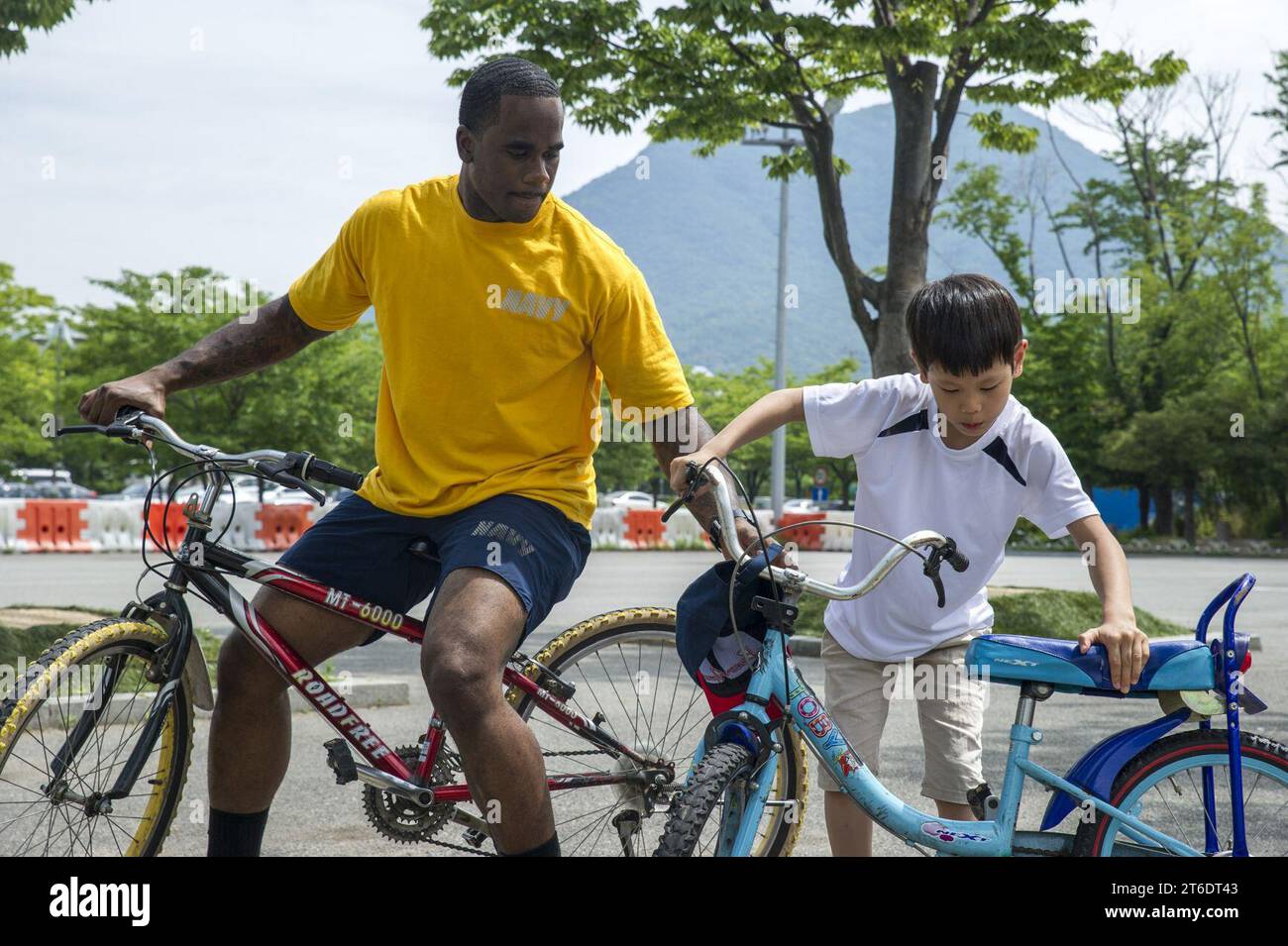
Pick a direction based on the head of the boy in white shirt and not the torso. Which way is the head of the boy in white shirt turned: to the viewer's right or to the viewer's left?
to the viewer's left

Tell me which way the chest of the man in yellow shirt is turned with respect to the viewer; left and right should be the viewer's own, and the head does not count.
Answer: facing the viewer

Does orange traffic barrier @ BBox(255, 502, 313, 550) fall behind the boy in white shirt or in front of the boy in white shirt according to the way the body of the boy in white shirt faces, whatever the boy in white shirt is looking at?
behind

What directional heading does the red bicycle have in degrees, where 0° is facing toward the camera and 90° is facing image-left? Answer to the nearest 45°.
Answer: approximately 90°

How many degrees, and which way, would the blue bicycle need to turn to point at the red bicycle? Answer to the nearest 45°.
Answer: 0° — it already faces it

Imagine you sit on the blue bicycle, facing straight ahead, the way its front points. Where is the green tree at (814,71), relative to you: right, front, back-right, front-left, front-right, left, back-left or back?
right

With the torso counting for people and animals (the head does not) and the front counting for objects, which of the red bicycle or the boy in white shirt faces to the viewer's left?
the red bicycle

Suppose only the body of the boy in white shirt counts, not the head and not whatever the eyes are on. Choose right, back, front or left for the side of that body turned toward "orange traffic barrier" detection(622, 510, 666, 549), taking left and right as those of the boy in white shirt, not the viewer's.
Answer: back

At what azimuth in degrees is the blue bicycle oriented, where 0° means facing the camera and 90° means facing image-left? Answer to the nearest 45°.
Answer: approximately 90°

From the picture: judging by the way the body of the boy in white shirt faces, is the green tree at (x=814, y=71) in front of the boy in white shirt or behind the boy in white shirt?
behind

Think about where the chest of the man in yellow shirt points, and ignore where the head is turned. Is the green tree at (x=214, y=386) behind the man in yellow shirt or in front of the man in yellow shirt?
behind

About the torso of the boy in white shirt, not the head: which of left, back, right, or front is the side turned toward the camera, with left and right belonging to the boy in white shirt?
front

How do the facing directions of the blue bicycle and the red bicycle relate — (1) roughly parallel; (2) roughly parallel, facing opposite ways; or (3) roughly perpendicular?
roughly parallel

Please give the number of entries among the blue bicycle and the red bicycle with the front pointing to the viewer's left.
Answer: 2
